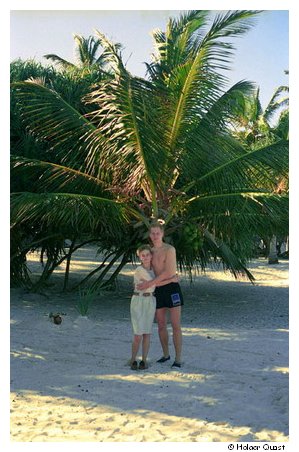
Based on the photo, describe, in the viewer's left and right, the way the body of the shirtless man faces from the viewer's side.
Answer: facing the viewer and to the left of the viewer

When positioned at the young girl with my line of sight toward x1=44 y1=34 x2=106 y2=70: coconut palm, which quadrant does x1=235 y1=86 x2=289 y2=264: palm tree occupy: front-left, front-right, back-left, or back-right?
front-right

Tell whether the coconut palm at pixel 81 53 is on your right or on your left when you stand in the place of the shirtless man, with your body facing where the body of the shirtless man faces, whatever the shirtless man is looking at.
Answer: on your right

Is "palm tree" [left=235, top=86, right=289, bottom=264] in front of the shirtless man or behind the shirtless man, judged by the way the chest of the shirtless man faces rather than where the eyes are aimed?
behind

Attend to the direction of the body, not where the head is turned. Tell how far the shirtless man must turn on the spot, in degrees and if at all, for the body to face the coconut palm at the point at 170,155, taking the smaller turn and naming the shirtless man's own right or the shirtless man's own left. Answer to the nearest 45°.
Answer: approximately 135° to the shirtless man's own right

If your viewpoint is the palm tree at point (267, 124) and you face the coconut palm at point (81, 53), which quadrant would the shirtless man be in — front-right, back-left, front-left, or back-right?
front-left
